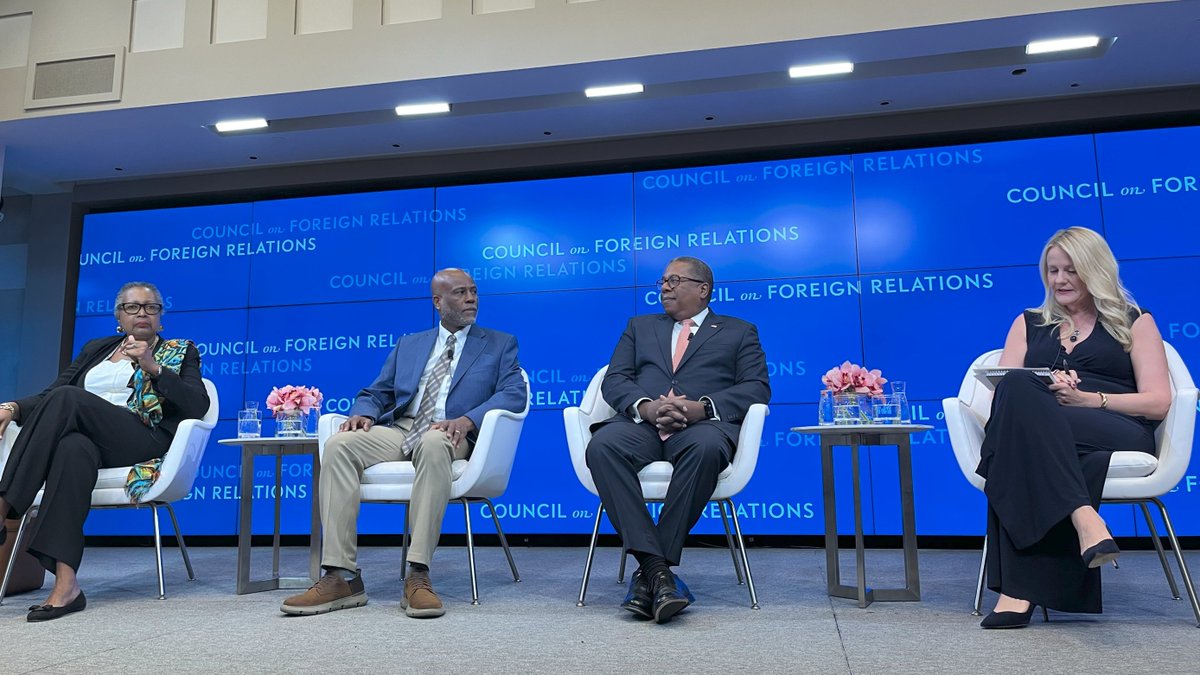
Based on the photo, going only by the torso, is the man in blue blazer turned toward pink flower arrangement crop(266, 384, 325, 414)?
no

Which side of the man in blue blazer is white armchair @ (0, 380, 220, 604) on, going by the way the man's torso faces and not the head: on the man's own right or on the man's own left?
on the man's own right

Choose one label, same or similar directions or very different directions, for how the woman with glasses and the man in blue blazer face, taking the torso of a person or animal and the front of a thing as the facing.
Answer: same or similar directions

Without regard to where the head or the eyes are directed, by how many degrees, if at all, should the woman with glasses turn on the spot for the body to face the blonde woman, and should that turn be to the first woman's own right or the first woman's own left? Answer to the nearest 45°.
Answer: approximately 90° to the first woman's own left

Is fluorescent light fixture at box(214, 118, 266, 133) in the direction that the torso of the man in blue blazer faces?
no

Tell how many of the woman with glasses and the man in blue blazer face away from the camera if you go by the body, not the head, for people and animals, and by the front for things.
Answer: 0

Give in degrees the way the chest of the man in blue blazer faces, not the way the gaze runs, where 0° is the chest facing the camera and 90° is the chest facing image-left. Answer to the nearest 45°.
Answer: approximately 45°

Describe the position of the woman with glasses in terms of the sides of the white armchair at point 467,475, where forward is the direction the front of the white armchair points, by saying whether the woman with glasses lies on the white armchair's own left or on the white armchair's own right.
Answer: on the white armchair's own right

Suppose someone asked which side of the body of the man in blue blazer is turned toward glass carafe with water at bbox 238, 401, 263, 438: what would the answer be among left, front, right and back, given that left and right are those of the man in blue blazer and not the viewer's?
right

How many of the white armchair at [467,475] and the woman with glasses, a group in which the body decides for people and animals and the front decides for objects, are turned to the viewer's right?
0

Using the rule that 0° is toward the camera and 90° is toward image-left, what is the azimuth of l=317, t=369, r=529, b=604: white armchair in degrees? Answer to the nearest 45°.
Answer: approximately 45°

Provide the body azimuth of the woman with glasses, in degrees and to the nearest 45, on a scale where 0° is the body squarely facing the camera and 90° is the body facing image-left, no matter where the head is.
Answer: approximately 45°

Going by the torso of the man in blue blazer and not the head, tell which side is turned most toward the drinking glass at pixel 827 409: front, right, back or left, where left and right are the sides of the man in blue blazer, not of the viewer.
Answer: left

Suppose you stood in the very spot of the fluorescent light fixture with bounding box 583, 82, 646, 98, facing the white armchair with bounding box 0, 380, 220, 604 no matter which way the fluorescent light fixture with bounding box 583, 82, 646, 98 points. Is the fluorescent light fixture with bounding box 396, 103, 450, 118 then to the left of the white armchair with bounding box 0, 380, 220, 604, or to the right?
right

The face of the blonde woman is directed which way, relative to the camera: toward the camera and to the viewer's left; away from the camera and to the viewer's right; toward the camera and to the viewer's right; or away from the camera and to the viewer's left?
toward the camera and to the viewer's left
